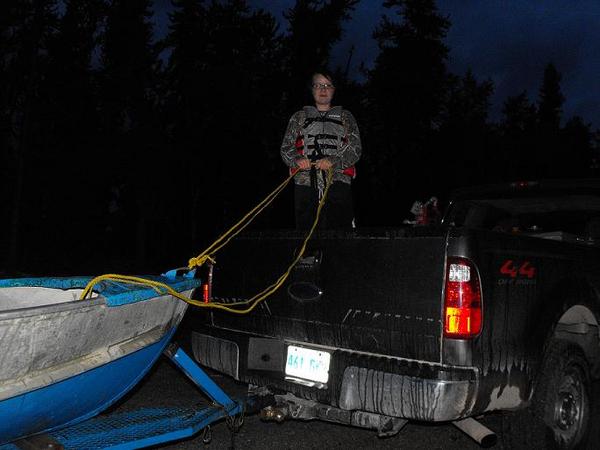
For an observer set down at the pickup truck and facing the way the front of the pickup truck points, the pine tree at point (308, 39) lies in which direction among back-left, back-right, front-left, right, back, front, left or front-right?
front-left

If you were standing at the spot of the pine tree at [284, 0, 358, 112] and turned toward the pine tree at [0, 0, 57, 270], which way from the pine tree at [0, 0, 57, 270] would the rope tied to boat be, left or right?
left

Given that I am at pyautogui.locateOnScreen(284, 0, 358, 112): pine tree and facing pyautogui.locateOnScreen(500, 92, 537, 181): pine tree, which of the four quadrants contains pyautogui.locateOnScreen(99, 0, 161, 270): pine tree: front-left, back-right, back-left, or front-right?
back-left

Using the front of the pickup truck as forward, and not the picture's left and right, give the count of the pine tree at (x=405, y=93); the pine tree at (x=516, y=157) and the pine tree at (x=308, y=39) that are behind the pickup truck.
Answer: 0

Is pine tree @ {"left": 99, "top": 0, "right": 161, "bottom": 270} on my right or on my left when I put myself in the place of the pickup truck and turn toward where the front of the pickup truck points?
on my left

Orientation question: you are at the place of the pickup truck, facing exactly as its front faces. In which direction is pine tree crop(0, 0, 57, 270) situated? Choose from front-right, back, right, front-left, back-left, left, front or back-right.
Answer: left

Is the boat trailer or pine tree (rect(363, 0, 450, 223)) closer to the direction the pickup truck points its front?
the pine tree

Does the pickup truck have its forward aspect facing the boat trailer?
no

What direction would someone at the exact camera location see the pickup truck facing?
facing away from the viewer and to the right of the viewer

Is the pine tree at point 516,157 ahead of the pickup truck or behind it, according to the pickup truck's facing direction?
ahead
